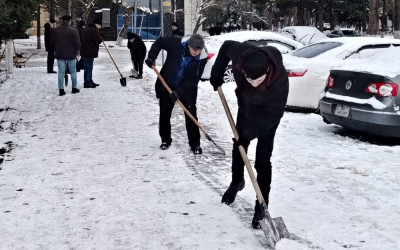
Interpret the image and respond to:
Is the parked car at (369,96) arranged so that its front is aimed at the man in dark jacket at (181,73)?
no

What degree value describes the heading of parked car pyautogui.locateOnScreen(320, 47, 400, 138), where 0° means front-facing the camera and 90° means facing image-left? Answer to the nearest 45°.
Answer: approximately 225°

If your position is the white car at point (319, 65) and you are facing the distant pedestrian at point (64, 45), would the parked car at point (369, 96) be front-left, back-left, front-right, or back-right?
back-left

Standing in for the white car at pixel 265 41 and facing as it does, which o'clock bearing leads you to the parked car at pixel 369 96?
The parked car is roughly at 4 o'clock from the white car.

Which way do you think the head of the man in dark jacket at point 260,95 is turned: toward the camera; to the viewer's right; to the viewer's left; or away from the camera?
toward the camera

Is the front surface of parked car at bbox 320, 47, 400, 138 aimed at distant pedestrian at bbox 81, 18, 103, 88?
no

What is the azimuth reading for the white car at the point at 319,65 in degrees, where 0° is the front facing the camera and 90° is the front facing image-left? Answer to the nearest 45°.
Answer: approximately 225°

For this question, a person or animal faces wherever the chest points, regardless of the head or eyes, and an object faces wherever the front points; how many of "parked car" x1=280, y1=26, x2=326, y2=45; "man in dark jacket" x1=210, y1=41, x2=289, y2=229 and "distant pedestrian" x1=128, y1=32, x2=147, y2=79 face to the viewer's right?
0

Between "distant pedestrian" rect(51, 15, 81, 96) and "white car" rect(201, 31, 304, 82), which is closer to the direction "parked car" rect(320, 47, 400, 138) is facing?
the white car

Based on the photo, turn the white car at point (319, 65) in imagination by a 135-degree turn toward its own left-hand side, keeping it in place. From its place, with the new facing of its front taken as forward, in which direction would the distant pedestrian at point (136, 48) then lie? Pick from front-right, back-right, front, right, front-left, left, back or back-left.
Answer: front-right

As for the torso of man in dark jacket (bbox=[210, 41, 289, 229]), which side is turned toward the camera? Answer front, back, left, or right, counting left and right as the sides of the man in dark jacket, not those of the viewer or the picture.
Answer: front
